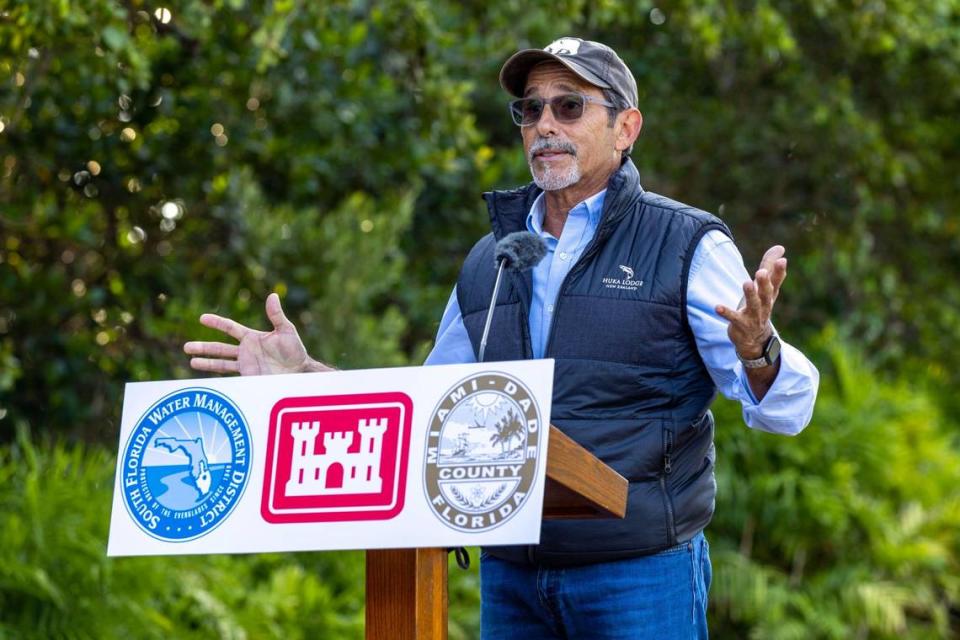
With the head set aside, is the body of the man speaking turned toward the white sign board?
yes

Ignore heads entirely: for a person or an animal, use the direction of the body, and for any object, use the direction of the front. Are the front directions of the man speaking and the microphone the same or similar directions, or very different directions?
very different directions

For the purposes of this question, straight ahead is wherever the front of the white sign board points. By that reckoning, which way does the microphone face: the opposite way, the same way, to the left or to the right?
the opposite way

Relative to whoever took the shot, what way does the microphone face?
facing away from the viewer and to the right of the viewer

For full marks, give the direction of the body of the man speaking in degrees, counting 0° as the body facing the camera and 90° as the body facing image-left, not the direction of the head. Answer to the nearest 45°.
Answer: approximately 45°
